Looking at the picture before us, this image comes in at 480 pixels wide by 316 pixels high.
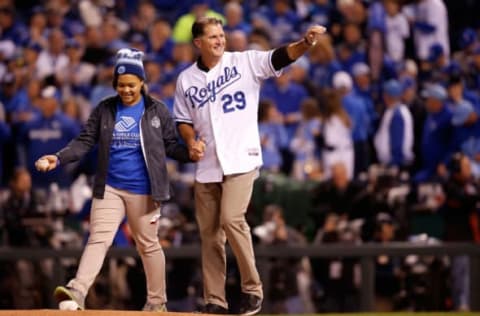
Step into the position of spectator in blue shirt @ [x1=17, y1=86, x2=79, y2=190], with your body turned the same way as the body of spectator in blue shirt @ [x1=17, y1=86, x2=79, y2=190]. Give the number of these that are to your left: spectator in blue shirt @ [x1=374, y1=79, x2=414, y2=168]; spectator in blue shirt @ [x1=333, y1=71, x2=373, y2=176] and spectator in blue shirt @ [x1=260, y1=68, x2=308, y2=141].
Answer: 3

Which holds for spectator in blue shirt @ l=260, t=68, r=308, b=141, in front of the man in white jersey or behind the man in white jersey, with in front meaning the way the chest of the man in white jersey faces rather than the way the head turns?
behind

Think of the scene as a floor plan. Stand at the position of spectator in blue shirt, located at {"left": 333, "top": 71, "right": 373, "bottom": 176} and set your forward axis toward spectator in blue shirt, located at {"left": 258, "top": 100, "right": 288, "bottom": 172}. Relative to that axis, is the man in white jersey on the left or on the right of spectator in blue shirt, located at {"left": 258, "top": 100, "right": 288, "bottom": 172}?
left

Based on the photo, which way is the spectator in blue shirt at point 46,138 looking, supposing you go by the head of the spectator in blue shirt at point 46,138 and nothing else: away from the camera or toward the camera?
toward the camera

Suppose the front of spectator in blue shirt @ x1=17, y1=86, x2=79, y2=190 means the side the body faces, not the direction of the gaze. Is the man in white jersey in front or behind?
in front

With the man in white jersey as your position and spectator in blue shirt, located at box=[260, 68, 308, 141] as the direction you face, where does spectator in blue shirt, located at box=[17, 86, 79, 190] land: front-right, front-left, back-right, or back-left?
front-left

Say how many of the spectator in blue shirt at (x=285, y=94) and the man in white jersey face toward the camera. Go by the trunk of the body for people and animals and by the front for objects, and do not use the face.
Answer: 2

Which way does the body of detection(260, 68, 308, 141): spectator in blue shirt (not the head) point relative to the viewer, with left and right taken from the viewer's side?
facing the viewer

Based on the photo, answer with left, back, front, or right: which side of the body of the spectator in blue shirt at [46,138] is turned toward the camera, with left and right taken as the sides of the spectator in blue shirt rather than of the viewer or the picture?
front

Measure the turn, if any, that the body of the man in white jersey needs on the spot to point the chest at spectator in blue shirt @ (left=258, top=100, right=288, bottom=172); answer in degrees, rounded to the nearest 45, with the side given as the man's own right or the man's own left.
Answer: approximately 180°
